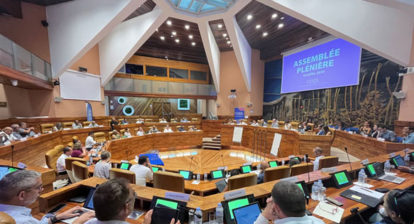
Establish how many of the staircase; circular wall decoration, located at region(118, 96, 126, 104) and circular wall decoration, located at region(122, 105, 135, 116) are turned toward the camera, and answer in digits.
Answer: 3

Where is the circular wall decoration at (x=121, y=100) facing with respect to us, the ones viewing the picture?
facing the viewer

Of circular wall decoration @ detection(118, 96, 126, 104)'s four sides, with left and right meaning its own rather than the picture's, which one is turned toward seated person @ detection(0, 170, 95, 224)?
front

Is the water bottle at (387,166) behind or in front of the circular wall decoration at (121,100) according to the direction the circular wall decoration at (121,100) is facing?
in front

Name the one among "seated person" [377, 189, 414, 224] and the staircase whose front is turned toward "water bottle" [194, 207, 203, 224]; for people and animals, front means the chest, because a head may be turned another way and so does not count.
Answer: the staircase

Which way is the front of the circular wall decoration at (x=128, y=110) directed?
toward the camera

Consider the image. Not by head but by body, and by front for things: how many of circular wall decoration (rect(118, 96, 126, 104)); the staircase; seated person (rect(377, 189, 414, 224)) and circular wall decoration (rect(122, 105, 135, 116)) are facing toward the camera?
3

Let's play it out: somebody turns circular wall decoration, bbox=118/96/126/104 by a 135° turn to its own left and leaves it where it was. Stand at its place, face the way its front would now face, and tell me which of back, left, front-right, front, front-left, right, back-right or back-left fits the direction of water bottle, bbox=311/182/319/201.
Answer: back-right

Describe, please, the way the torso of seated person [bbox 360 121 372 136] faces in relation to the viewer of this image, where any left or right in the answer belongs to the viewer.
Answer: facing the viewer and to the left of the viewer

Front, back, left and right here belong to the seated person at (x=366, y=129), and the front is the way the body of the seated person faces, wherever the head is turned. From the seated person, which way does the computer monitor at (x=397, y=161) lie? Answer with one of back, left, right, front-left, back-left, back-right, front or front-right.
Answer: front-left

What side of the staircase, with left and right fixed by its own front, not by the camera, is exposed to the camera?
front

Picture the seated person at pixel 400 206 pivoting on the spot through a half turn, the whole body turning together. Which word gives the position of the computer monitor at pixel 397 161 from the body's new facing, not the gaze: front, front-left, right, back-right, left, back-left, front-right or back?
back-left

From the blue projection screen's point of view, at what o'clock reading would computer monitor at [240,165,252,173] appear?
The computer monitor is roughly at 11 o'clock from the blue projection screen.

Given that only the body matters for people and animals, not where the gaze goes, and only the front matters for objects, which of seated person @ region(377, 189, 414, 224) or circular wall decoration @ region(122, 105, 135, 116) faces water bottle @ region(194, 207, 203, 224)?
the circular wall decoration

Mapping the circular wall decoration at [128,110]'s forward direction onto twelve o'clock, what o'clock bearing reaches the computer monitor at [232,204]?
The computer monitor is roughly at 12 o'clock from the circular wall decoration.

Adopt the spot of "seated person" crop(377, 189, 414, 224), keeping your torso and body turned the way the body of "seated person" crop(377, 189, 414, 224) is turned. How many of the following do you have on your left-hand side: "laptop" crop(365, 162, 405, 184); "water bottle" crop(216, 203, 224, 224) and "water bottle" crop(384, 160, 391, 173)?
1

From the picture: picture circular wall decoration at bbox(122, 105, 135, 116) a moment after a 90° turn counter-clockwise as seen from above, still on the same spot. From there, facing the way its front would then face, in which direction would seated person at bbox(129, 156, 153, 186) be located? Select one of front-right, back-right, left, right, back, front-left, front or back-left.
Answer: right

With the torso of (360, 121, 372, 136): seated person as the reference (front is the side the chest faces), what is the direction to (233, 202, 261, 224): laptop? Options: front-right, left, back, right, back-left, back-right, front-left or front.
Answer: front-left

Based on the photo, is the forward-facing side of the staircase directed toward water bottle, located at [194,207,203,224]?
yes
